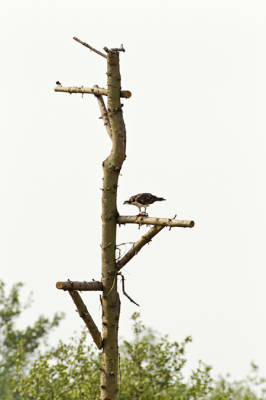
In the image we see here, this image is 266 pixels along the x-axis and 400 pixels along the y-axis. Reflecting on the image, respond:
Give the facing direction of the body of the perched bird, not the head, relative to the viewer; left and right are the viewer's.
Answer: facing to the left of the viewer
